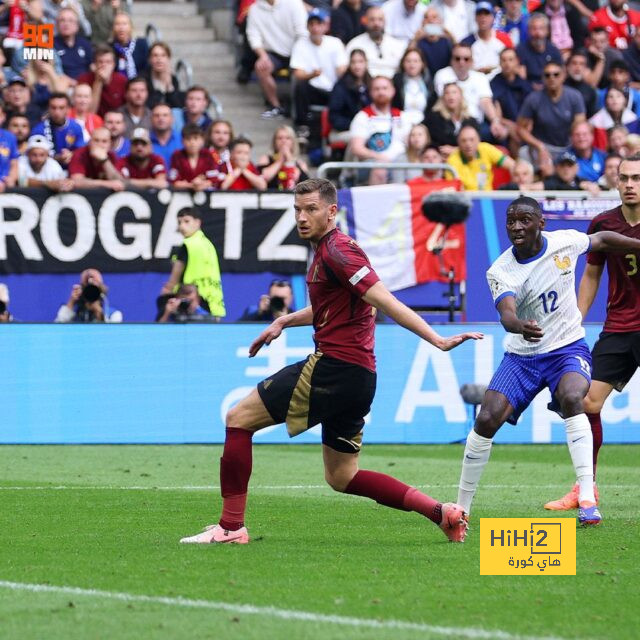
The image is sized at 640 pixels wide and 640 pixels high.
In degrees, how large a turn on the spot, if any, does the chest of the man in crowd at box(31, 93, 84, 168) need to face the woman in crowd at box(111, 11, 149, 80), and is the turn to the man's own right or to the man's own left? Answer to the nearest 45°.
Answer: approximately 135° to the man's own left

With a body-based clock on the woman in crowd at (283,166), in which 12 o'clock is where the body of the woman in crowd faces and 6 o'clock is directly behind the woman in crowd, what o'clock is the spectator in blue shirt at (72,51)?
The spectator in blue shirt is roughly at 4 o'clock from the woman in crowd.

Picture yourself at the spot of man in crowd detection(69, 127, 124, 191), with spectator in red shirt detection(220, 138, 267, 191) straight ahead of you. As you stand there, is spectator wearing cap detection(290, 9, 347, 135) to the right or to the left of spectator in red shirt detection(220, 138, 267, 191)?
left

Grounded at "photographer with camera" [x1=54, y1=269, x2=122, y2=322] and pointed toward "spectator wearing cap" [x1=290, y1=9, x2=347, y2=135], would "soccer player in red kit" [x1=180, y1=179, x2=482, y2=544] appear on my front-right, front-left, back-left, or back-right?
back-right

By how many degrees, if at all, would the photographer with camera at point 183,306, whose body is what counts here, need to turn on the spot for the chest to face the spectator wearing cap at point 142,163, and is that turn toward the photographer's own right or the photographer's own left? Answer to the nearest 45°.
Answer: approximately 180°

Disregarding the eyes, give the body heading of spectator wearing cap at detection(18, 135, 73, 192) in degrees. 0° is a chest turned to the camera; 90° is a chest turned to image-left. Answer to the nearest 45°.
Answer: approximately 0°

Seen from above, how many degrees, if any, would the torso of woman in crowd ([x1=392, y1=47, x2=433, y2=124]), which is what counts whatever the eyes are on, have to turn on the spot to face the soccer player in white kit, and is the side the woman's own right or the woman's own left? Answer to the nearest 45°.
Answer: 0° — they already face them

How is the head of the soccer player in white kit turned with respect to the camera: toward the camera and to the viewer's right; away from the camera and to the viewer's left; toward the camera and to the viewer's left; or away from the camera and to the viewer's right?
toward the camera and to the viewer's left

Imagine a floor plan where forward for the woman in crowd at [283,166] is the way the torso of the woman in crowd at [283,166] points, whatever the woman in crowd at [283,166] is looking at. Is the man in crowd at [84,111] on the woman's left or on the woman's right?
on the woman's right

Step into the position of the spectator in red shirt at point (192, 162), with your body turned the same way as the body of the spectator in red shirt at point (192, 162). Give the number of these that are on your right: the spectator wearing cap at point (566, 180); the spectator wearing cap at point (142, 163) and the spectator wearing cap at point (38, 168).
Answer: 2
